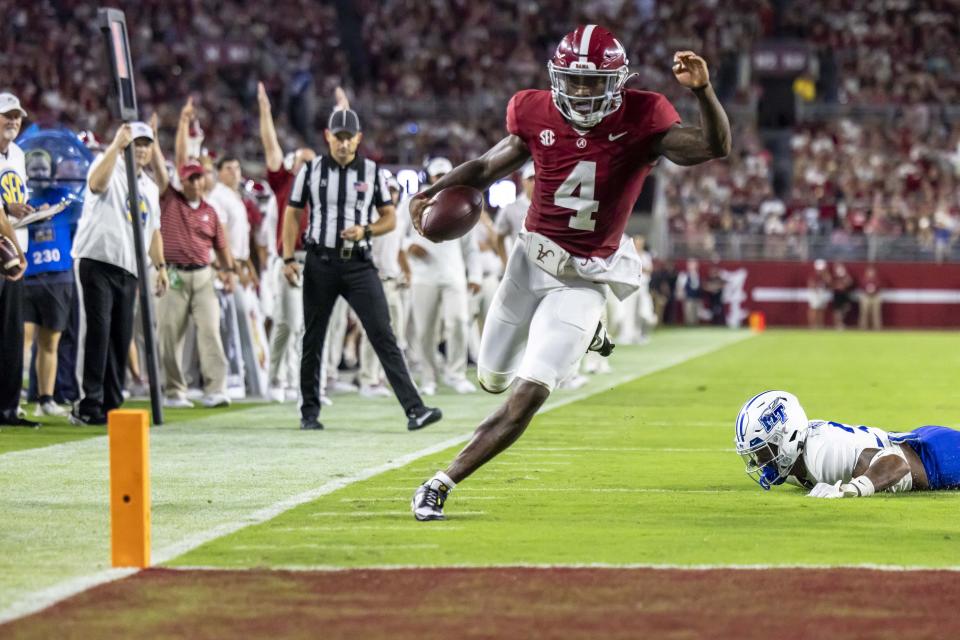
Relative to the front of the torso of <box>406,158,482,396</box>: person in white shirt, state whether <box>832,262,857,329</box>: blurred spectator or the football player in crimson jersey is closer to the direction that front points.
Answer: the football player in crimson jersey

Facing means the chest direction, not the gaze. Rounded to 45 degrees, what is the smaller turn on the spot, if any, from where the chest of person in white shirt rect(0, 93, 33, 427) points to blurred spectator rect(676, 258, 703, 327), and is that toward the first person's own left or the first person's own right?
approximately 90° to the first person's own left

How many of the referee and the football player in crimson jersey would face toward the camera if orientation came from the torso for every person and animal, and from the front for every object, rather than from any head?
2

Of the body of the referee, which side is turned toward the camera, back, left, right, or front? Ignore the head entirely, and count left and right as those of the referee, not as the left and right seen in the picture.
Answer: front

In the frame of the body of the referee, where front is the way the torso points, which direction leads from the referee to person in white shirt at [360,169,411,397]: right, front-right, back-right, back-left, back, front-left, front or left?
back

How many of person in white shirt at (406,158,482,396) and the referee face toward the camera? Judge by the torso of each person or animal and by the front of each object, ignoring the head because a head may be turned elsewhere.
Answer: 2

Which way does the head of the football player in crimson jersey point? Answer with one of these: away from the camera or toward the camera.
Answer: toward the camera

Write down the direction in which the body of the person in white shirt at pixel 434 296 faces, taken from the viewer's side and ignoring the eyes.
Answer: toward the camera

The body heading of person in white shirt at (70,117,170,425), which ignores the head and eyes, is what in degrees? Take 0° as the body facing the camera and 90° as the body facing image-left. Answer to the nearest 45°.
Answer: approximately 315°

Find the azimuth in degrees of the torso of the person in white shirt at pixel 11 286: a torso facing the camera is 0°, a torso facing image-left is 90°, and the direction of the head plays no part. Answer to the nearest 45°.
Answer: approximately 315°

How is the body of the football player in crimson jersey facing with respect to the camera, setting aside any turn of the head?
toward the camera
